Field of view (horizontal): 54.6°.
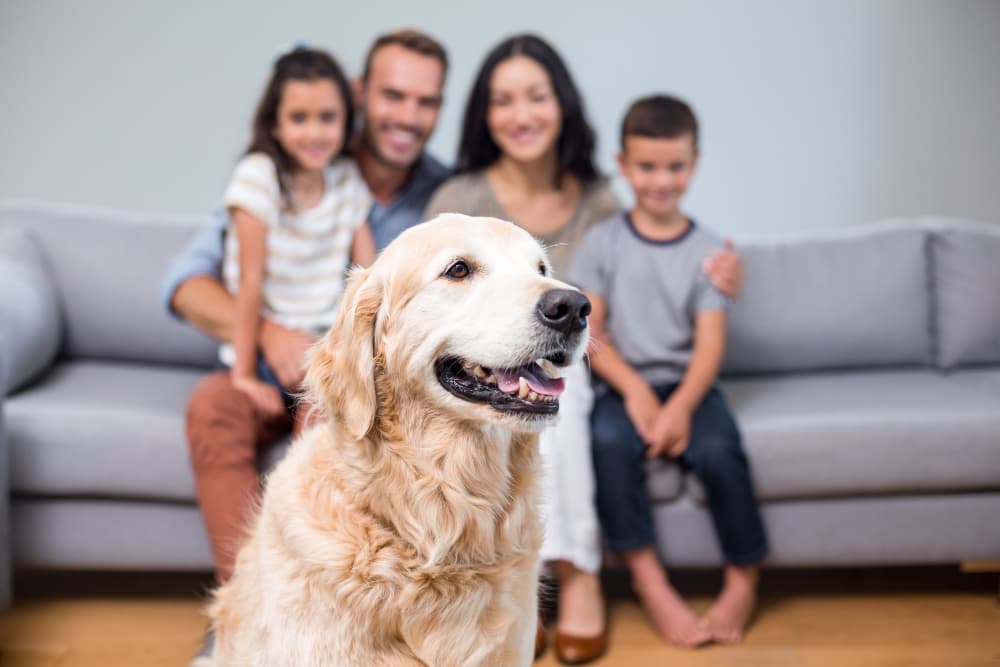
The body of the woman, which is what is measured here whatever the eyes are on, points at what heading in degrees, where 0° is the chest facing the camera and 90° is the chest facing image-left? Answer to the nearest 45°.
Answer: approximately 0°

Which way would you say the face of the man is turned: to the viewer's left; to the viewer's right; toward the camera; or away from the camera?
toward the camera

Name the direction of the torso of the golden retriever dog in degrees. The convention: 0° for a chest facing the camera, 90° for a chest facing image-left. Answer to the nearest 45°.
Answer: approximately 315°

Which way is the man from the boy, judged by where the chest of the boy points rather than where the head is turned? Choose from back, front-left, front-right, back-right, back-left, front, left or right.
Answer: right

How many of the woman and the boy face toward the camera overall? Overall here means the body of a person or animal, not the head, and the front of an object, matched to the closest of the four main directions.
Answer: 2

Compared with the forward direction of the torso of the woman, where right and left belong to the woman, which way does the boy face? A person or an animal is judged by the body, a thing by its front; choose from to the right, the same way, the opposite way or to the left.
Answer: the same way

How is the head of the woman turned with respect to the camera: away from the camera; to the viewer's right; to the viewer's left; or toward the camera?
toward the camera

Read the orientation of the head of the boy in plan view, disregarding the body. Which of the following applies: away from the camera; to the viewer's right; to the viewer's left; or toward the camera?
toward the camera

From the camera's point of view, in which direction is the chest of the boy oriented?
toward the camera

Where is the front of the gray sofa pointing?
toward the camera

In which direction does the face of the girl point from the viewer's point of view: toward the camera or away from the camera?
toward the camera

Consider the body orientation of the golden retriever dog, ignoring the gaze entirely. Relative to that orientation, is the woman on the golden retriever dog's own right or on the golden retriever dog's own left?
on the golden retriever dog's own left
